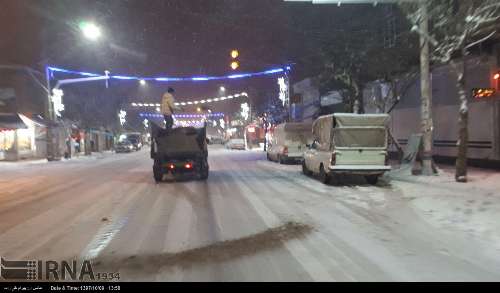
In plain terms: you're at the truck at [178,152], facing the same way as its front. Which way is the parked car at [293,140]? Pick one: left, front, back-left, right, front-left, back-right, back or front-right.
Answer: front-right

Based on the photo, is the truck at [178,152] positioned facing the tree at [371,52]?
no

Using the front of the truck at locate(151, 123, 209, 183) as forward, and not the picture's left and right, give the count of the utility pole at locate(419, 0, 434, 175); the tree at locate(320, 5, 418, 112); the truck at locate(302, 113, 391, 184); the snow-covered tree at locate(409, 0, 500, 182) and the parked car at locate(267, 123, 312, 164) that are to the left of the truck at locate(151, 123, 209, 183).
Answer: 0

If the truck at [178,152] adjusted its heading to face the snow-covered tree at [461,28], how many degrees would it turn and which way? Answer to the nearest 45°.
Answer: approximately 135° to its right

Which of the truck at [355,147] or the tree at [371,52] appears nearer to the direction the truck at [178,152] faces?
the tree

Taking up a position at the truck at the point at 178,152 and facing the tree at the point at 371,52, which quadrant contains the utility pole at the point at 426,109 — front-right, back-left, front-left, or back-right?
front-right

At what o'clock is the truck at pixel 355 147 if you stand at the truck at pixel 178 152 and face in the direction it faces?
the truck at pixel 355 147 is roughly at 4 o'clock from the truck at pixel 178 152.

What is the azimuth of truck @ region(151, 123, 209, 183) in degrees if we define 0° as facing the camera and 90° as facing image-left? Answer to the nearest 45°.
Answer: approximately 180°

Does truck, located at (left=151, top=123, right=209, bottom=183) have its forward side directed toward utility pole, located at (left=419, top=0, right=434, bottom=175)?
no

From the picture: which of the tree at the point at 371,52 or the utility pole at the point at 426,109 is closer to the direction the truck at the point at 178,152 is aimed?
the tree

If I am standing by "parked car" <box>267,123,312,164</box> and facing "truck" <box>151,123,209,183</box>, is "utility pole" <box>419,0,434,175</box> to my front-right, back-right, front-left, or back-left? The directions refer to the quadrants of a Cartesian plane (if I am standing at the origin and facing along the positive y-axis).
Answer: front-left
